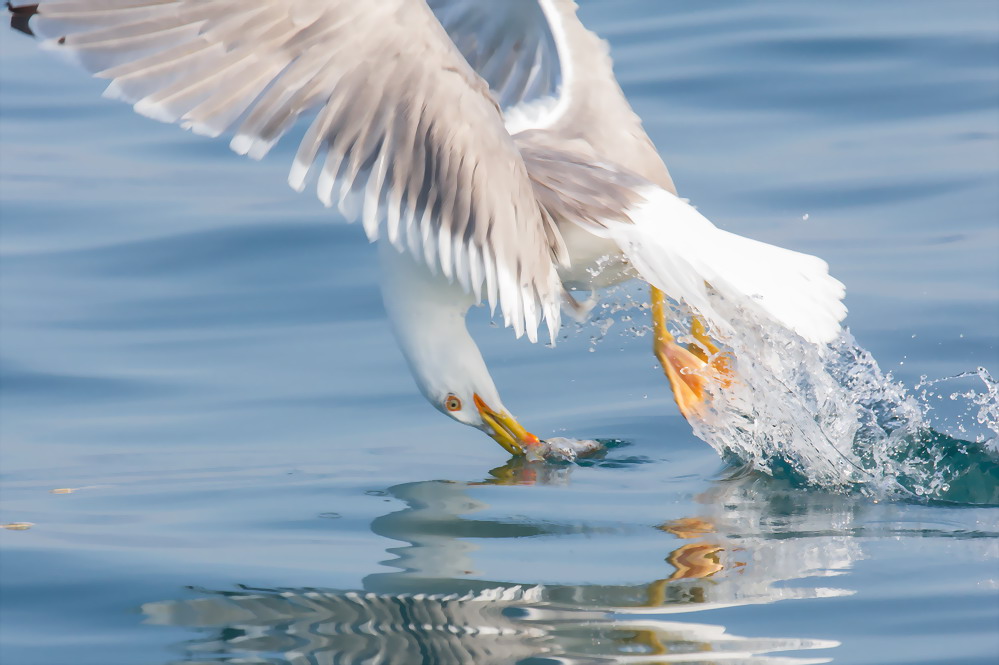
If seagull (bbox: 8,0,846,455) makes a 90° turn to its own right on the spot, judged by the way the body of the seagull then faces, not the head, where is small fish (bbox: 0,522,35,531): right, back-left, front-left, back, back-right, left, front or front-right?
left

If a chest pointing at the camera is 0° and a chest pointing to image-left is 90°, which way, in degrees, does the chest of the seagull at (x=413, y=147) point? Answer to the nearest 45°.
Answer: approximately 90°
